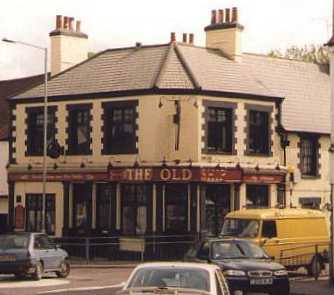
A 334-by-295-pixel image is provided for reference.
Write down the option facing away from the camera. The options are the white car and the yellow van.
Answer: the white car

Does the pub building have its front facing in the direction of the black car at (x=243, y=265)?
yes

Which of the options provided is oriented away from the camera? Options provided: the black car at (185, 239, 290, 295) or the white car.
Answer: the white car

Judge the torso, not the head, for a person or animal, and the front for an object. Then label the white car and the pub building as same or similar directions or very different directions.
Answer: very different directions

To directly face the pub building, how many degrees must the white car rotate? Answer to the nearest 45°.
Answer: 0° — it already faces it

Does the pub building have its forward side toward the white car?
yes

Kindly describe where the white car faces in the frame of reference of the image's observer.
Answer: facing away from the viewer
